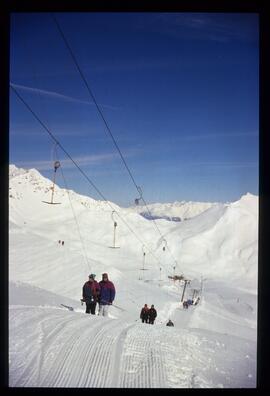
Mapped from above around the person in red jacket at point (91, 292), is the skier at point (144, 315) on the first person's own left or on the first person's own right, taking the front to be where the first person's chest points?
on the first person's own left

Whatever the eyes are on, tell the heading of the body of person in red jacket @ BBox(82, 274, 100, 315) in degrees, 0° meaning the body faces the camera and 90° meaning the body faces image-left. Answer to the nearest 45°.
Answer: approximately 0°
